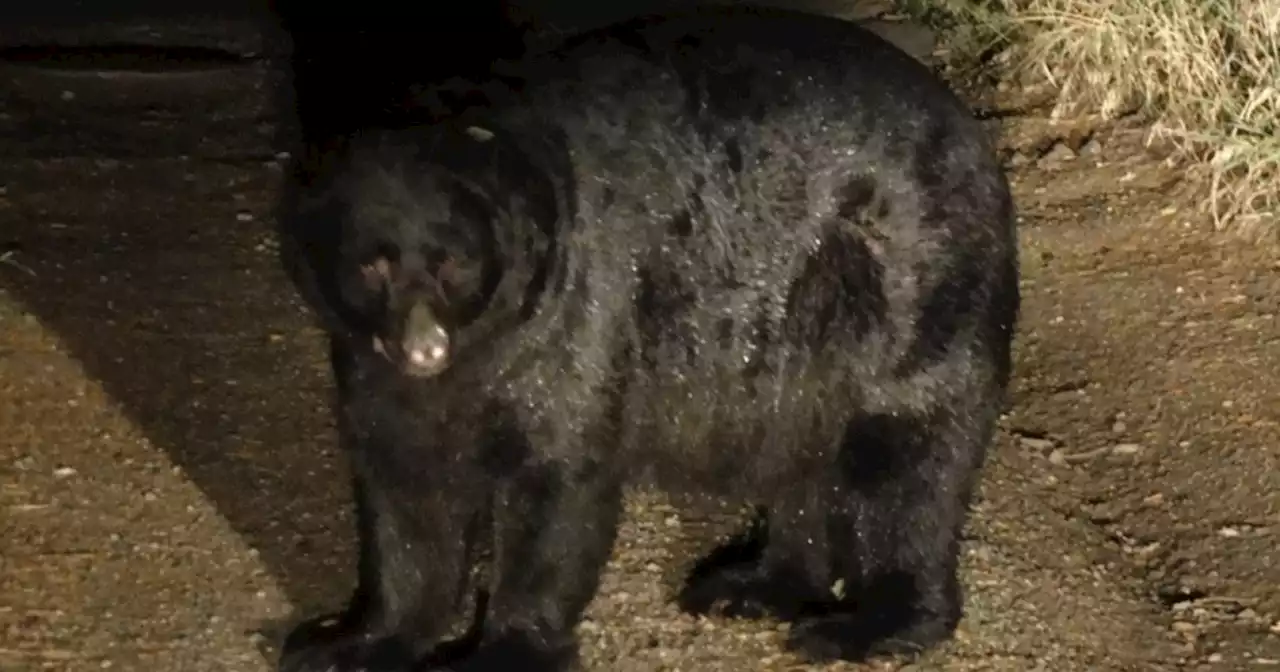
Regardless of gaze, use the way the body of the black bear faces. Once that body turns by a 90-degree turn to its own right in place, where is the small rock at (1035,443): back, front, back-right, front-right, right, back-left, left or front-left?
right

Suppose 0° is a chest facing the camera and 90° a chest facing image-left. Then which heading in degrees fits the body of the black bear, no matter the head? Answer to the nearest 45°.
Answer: approximately 45°

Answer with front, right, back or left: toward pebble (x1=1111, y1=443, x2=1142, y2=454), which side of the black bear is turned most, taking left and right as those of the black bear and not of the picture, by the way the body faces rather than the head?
back

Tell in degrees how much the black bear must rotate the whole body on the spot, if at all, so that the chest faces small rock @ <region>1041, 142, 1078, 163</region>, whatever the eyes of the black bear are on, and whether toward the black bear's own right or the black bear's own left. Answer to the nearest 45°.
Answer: approximately 180°
